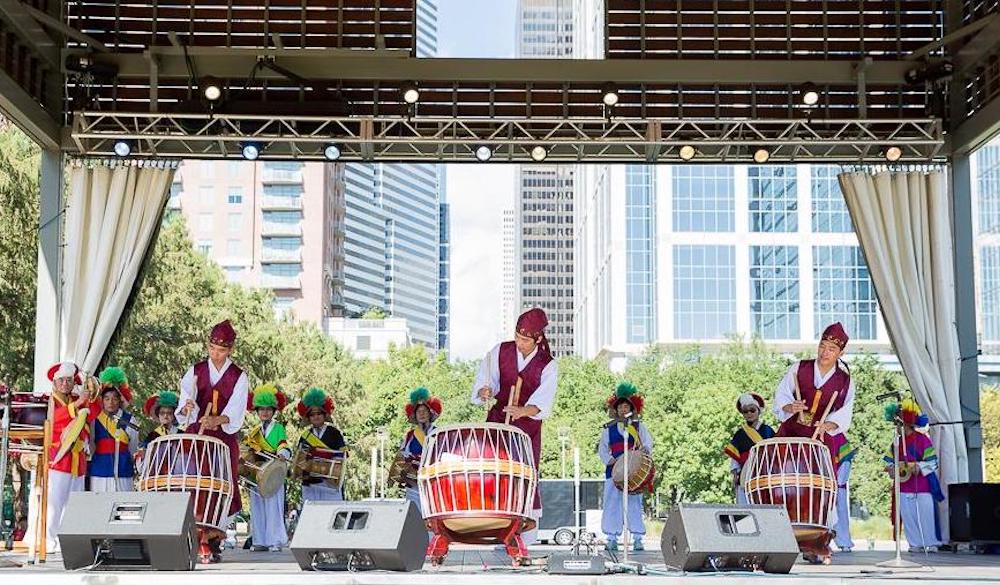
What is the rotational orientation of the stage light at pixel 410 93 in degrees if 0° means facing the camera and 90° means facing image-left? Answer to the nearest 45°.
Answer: approximately 0°

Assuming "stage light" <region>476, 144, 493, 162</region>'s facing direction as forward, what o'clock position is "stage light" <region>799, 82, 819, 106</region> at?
"stage light" <region>799, 82, 819, 106</region> is roughly at 9 o'clock from "stage light" <region>476, 144, 493, 162</region>.

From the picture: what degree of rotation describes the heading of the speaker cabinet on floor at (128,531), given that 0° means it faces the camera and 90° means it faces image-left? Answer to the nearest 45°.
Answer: approximately 180°

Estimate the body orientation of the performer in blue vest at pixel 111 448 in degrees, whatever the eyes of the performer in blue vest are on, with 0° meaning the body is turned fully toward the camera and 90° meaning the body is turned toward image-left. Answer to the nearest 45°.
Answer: approximately 0°
